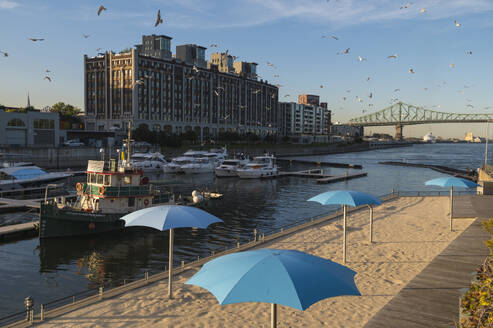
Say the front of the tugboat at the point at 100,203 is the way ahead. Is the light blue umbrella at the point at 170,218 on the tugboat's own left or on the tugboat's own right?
on the tugboat's own left

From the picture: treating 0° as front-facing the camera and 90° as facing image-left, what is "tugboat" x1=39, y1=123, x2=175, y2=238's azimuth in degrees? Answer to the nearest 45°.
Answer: approximately 45°

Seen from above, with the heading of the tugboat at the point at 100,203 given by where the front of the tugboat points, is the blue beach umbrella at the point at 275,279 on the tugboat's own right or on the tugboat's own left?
on the tugboat's own left
